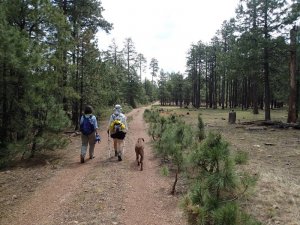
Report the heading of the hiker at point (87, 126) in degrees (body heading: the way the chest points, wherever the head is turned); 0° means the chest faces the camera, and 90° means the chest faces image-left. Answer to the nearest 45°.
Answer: approximately 180°
